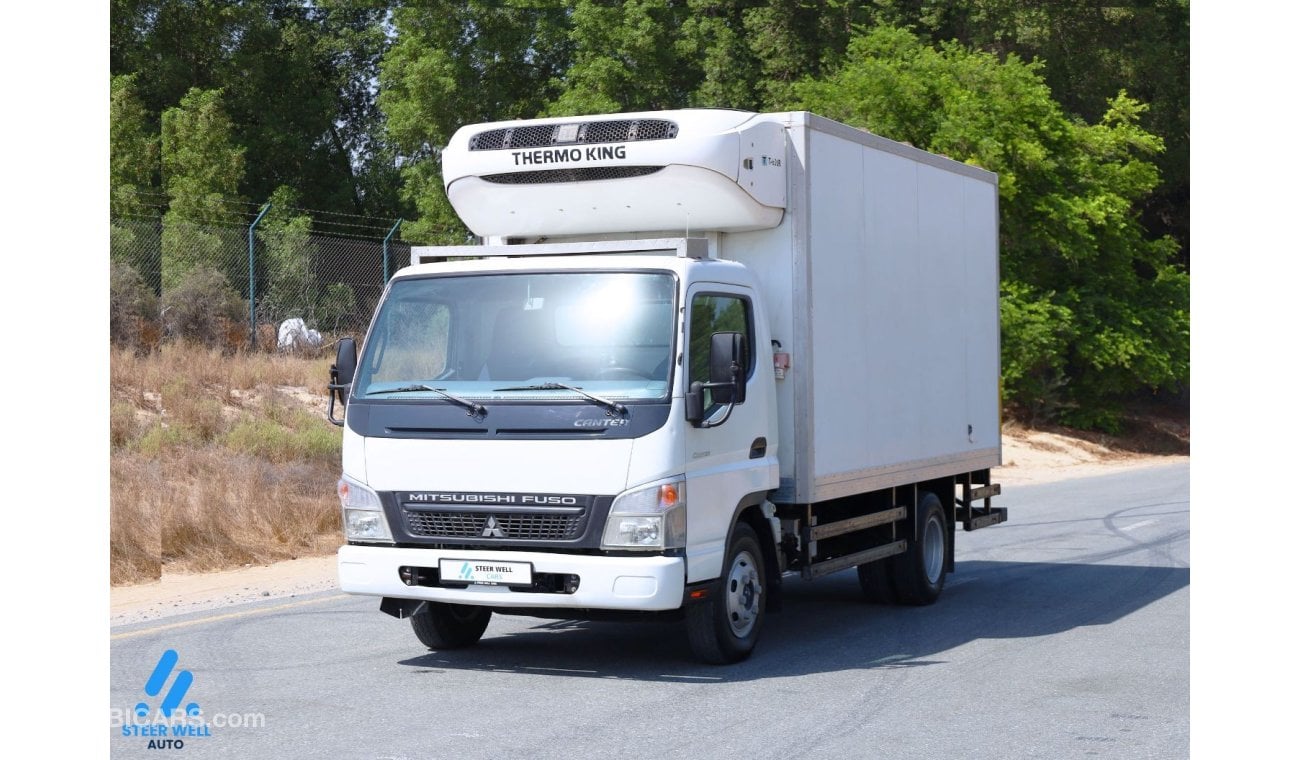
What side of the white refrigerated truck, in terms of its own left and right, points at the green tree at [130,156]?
right

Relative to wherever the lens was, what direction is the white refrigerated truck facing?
facing the viewer and to the left of the viewer

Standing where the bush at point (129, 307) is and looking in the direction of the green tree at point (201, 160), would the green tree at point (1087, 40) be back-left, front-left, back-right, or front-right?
front-right

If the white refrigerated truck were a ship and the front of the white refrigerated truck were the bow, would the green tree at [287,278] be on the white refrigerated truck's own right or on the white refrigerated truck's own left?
on the white refrigerated truck's own right

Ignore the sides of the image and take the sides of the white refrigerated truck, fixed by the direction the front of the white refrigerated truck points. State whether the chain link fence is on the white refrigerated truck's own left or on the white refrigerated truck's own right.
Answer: on the white refrigerated truck's own right

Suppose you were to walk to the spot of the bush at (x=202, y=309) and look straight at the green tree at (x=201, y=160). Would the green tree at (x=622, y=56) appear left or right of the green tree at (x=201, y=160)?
right

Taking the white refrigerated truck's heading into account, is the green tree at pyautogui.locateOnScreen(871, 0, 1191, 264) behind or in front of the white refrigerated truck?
behind

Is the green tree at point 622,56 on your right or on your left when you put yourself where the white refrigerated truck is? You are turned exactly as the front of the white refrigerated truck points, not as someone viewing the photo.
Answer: on your right

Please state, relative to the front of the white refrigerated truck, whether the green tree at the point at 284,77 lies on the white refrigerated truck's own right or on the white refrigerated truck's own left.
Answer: on the white refrigerated truck's own right

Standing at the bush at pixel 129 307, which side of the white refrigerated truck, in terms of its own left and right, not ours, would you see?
right
